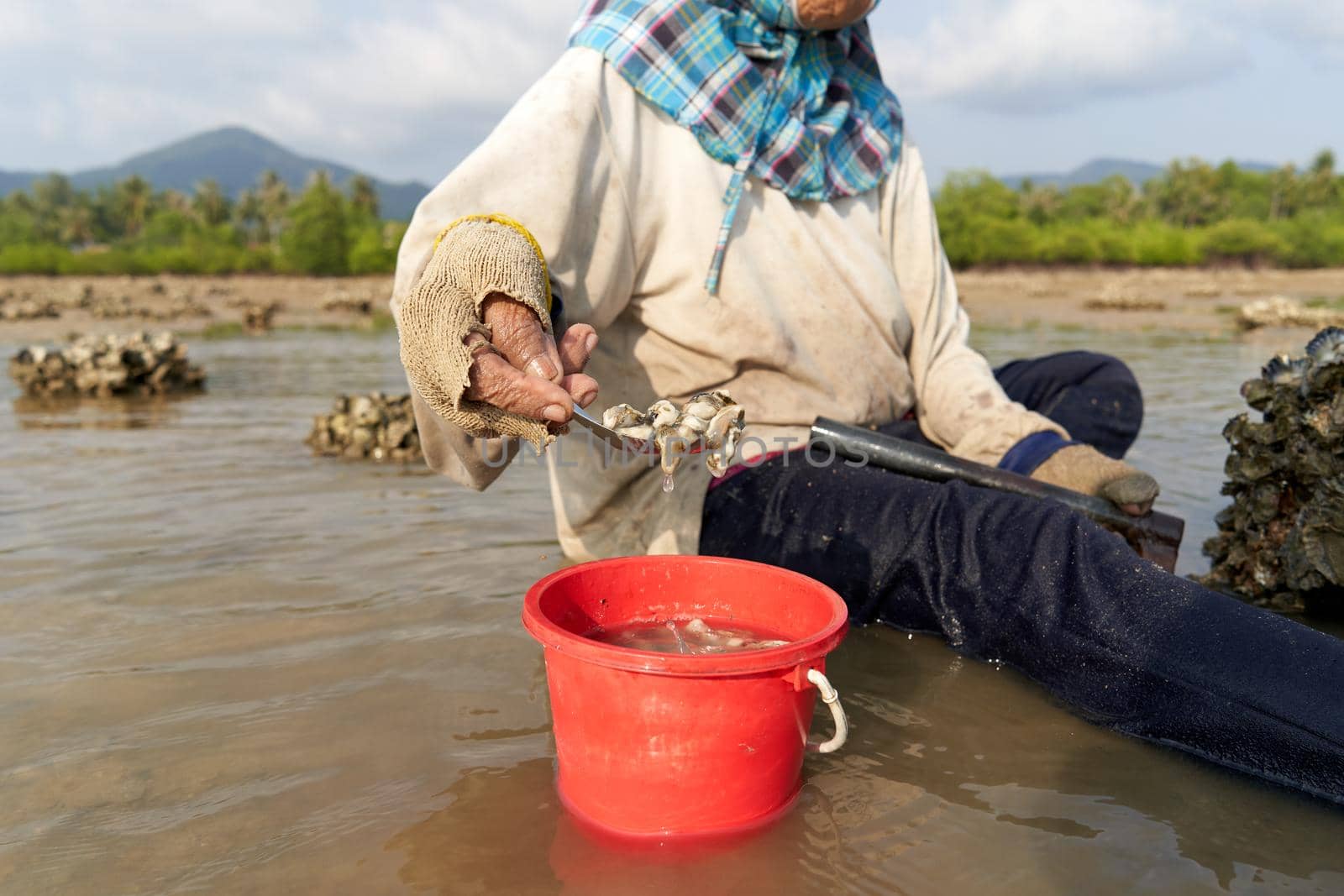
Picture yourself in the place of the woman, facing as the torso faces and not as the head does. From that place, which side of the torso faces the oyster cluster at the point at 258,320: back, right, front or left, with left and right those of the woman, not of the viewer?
back

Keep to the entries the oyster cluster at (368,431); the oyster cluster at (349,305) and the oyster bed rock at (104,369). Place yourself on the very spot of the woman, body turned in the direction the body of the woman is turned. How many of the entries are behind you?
3

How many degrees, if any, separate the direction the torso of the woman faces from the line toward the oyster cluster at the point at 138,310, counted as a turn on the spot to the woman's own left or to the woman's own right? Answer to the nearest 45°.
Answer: approximately 180°

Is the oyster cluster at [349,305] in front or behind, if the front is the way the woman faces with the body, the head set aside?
behind

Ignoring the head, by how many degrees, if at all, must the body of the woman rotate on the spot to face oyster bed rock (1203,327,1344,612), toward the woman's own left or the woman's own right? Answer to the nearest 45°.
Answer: approximately 90° to the woman's own left

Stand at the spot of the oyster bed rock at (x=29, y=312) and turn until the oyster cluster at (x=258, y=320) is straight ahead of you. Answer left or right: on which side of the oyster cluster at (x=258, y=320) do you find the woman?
right

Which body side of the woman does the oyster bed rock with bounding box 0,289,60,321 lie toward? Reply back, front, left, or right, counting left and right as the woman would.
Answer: back

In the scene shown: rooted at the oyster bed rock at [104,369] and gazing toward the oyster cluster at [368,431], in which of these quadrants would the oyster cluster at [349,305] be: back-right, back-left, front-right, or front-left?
back-left

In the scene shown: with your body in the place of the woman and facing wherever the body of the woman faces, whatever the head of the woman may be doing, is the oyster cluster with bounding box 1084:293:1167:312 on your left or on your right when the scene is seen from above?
on your left

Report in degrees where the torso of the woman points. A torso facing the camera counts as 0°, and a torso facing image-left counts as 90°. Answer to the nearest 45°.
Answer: approximately 315°

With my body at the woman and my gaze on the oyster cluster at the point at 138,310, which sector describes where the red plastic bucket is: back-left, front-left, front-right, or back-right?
back-left

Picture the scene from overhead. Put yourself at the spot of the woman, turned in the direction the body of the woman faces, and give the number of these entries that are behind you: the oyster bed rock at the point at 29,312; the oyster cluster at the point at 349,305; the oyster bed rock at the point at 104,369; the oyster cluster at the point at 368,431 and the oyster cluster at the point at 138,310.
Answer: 5
